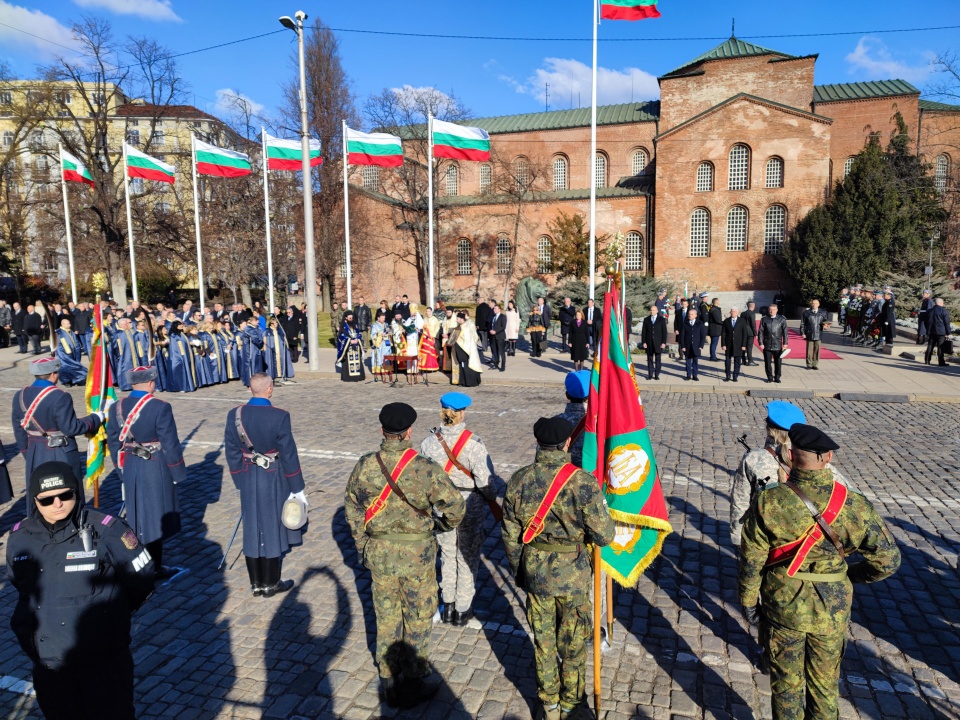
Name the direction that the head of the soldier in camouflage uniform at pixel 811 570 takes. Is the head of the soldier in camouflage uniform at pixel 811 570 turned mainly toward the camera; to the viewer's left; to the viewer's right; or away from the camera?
away from the camera

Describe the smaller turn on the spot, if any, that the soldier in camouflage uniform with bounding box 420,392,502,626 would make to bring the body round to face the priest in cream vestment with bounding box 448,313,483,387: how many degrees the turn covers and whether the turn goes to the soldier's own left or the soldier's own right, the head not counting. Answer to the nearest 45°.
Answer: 0° — they already face them

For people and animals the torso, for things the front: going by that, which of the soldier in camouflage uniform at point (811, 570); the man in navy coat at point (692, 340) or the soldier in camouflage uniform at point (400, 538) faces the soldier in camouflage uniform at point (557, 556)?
the man in navy coat

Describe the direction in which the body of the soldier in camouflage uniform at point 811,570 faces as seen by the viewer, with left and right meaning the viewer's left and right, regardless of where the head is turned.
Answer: facing away from the viewer

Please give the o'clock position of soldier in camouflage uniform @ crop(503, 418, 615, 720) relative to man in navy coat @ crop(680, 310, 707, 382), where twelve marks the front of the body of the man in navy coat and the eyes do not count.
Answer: The soldier in camouflage uniform is roughly at 12 o'clock from the man in navy coat.

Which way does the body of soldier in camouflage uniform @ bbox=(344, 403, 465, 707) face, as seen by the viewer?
away from the camera

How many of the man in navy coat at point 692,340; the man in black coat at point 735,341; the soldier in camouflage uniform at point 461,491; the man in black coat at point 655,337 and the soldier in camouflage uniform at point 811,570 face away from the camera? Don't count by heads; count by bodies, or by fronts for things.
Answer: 2

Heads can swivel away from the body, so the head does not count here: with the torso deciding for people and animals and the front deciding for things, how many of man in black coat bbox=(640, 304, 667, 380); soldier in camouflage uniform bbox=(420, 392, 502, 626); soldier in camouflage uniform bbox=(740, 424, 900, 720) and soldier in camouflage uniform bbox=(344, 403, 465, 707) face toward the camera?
1

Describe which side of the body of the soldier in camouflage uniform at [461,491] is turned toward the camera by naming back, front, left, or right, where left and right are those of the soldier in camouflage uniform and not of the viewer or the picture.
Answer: back

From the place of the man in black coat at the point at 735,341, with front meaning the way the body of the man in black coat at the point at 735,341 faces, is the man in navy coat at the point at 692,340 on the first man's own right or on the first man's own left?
on the first man's own right

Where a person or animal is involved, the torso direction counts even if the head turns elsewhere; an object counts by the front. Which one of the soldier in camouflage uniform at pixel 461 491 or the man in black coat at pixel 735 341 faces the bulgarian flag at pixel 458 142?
the soldier in camouflage uniform

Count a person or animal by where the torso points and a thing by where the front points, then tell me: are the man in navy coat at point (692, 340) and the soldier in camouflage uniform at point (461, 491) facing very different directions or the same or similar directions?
very different directions

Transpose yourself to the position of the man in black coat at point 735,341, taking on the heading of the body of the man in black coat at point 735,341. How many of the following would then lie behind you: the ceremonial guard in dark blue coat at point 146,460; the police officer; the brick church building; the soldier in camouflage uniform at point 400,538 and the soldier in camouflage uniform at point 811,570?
1

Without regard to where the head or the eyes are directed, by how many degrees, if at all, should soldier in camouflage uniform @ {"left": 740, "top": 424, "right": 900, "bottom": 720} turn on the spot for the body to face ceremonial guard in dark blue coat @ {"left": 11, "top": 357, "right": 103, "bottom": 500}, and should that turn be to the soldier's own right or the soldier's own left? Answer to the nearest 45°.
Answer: approximately 90° to the soldier's own left

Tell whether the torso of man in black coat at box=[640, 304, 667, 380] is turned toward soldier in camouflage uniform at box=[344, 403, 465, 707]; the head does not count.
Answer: yes

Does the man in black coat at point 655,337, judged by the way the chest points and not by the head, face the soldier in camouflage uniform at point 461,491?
yes
